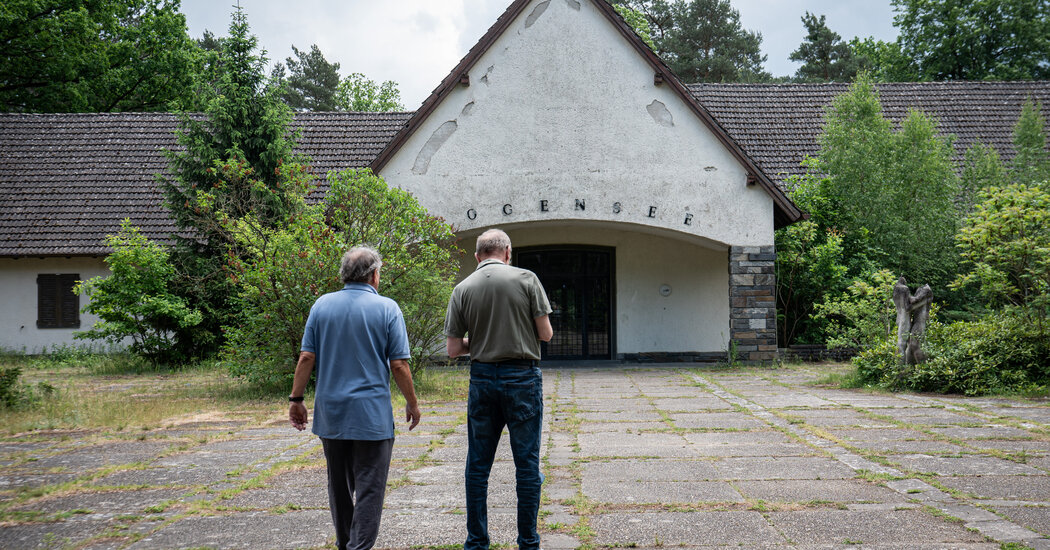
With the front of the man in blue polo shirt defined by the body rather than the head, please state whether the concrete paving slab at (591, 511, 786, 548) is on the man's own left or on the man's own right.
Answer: on the man's own right

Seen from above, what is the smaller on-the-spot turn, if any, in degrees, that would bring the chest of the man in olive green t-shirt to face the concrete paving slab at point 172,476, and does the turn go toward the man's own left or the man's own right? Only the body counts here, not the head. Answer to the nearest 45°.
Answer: approximately 45° to the man's own left

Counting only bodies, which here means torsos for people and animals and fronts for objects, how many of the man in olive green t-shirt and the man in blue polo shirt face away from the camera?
2

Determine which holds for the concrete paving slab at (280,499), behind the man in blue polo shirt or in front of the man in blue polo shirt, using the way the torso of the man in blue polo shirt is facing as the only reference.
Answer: in front

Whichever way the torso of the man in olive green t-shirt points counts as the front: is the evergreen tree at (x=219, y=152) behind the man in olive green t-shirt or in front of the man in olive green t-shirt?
in front

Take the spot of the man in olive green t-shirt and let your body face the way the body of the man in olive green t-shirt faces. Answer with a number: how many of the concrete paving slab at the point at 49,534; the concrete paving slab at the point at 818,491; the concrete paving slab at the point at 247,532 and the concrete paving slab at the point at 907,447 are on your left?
2

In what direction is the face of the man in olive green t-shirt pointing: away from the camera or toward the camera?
away from the camera

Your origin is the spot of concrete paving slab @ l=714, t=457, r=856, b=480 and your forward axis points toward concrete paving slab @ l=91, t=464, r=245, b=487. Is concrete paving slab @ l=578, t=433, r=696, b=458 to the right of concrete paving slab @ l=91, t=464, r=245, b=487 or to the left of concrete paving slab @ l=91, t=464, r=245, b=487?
right

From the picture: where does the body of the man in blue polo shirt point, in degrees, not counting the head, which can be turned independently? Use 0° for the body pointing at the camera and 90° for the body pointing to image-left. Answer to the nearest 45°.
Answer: approximately 180°

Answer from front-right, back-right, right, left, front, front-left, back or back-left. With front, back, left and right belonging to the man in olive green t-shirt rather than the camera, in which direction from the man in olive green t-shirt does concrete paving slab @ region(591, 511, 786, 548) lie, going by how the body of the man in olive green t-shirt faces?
right

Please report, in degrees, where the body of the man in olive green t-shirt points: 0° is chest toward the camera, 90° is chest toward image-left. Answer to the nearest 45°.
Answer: approximately 180°

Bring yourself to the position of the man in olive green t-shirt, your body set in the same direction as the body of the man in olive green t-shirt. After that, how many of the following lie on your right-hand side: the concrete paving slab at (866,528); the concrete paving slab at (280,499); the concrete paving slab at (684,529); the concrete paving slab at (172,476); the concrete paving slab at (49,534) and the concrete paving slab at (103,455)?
2

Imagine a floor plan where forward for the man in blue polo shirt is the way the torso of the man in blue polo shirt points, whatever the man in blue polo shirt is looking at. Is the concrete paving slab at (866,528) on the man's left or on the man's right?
on the man's right
